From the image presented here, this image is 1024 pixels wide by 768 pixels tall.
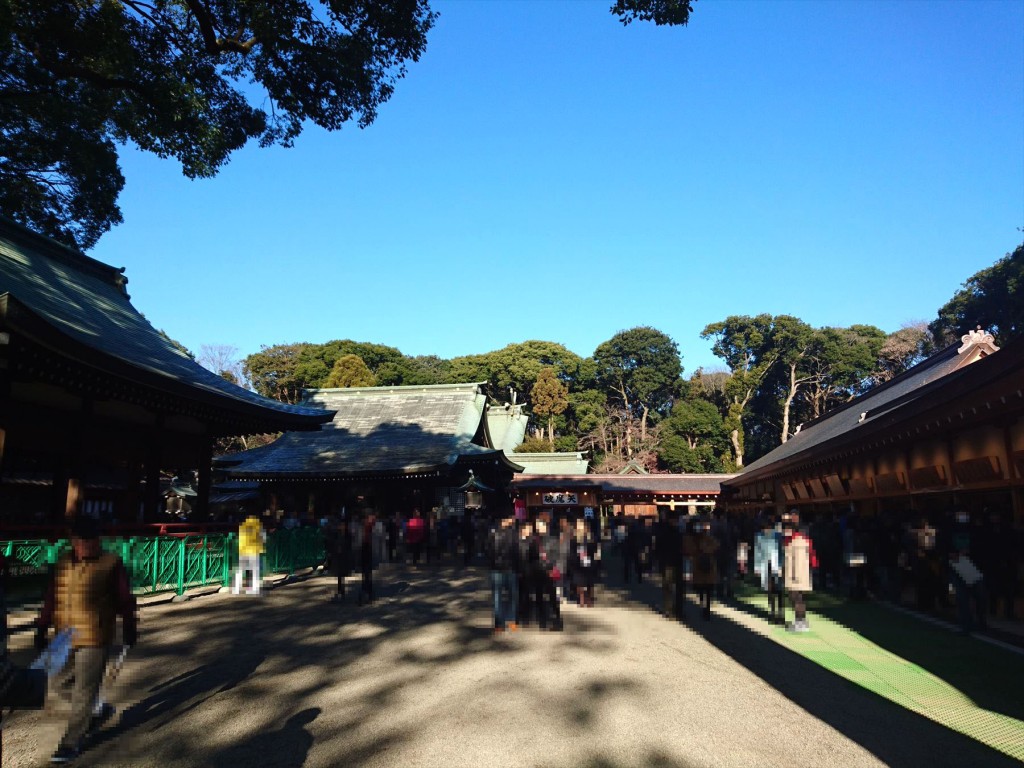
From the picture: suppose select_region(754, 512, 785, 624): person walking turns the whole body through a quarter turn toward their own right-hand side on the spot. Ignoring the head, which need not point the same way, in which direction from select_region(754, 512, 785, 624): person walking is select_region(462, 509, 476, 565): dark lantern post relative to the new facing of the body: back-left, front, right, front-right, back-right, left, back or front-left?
back-left

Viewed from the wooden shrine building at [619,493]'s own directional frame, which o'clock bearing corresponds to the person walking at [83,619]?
The person walking is roughly at 12 o'clock from the wooden shrine building.

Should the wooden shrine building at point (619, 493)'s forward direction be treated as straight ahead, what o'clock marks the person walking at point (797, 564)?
The person walking is roughly at 12 o'clock from the wooden shrine building.

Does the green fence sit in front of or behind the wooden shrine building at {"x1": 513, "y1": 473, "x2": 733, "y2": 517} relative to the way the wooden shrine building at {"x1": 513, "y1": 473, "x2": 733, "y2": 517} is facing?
in front

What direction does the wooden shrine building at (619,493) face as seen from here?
toward the camera

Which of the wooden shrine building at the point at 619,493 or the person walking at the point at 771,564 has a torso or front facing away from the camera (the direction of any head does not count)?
the person walking

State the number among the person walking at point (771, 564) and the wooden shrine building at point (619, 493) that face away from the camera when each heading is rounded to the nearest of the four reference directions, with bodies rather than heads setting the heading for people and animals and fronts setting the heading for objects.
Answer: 1

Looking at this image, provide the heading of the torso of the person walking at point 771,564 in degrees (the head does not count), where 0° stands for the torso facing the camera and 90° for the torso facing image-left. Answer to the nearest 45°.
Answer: approximately 180°

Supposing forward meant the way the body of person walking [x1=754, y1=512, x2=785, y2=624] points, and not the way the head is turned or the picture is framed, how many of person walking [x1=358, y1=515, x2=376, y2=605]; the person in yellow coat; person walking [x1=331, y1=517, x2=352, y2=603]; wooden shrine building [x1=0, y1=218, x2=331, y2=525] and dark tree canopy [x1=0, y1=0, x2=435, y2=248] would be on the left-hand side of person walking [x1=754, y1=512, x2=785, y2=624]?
5

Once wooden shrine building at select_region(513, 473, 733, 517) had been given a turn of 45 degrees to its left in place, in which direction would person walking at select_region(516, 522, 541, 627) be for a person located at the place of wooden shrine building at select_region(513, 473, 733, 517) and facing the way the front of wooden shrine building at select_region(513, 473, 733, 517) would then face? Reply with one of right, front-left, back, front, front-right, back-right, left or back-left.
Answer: front-right

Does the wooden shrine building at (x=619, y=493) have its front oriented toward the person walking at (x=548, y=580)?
yes

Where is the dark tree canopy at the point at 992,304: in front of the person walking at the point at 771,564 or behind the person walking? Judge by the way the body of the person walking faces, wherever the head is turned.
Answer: in front

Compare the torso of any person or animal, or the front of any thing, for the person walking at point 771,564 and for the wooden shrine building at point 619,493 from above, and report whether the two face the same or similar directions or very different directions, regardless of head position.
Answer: very different directions

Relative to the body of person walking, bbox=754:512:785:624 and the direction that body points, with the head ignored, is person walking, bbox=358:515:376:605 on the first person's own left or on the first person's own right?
on the first person's own left

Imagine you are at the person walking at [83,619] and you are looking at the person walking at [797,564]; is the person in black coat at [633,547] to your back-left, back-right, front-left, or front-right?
front-left
